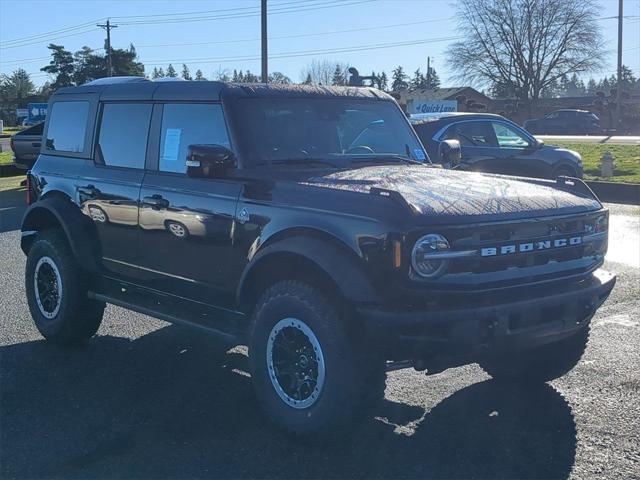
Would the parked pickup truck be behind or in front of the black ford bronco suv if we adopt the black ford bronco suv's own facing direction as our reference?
behind

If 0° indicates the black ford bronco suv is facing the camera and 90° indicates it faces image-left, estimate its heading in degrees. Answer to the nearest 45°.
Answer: approximately 315°

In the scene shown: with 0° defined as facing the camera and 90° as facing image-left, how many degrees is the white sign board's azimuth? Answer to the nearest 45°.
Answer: approximately 0°

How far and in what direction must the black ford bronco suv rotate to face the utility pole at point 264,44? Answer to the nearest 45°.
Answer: approximately 135° to its left

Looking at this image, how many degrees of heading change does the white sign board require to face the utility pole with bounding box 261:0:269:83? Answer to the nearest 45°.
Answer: approximately 45° to its right

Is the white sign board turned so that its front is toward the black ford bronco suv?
yes

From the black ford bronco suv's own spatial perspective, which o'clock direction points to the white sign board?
The white sign board is roughly at 8 o'clock from the black ford bronco suv.

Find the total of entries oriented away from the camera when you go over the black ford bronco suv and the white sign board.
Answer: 0

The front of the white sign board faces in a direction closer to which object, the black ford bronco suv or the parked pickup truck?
the black ford bronco suv

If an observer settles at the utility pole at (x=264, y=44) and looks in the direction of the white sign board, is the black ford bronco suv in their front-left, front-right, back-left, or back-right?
back-right

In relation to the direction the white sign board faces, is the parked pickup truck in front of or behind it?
in front
